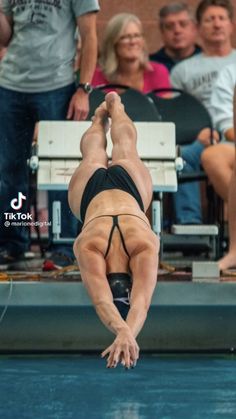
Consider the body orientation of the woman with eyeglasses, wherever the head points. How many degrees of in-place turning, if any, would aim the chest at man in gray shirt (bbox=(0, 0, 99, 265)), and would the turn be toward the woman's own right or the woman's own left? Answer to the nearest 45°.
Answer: approximately 90° to the woman's own right

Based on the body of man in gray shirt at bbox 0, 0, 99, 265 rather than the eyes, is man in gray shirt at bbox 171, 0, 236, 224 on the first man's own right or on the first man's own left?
on the first man's own left

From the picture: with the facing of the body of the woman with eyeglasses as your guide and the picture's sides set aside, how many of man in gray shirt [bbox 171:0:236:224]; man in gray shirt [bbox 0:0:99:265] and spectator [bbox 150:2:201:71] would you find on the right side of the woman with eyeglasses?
1
